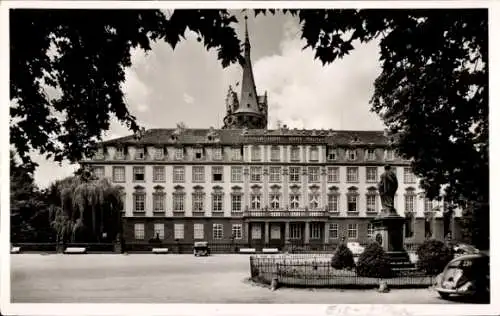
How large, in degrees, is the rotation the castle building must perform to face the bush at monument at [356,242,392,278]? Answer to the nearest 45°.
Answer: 0° — it already faces it

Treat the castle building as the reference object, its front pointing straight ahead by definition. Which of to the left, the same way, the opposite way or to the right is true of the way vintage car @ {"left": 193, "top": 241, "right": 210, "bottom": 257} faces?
the same way

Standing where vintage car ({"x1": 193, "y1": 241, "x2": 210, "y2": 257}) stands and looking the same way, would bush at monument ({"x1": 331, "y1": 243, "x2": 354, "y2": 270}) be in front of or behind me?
in front

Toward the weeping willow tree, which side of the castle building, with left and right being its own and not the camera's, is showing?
right

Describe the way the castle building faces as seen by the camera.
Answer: facing the viewer

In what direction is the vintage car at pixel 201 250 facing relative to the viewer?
toward the camera

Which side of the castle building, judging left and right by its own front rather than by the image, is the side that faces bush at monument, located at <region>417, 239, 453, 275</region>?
front

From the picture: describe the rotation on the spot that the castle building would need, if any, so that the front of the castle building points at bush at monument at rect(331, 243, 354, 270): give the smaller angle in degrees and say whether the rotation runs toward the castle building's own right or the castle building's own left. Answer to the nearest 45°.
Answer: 0° — it already faces it

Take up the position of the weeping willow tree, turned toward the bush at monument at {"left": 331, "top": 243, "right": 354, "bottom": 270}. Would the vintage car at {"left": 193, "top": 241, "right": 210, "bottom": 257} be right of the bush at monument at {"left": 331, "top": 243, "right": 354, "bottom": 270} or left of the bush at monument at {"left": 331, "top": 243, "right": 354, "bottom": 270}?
left

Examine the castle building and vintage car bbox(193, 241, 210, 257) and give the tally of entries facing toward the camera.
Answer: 2
